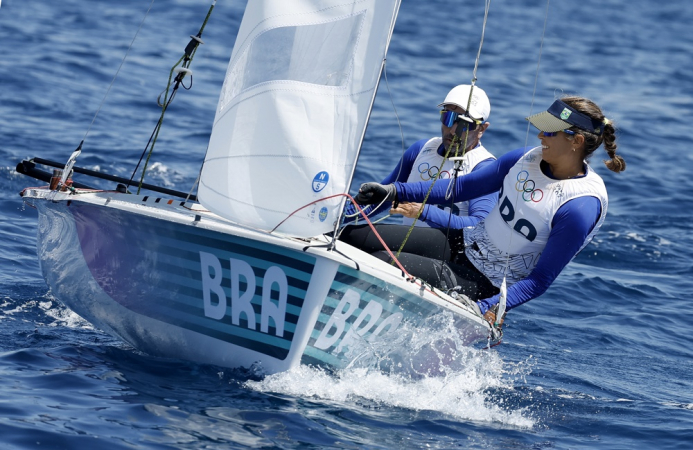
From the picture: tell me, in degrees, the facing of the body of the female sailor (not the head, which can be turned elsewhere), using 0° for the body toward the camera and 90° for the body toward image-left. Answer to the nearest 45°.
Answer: approximately 45°
